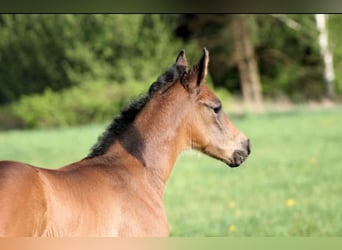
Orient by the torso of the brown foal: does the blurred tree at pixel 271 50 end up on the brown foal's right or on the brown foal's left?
on the brown foal's left

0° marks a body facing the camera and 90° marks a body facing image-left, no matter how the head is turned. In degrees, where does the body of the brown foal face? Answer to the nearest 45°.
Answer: approximately 270°

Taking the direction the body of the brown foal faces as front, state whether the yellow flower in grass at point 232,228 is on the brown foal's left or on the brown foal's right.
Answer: on the brown foal's left

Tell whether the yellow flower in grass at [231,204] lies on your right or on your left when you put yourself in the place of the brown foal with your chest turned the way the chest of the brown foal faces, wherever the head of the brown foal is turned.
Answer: on your left
